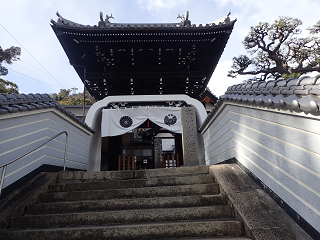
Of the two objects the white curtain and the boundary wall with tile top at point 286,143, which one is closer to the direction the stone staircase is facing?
the boundary wall with tile top

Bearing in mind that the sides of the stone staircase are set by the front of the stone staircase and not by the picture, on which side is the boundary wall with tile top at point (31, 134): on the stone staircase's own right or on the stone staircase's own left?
on the stone staircase's own right

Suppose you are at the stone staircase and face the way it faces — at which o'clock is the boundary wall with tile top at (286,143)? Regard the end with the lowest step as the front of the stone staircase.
The boundary wall with tile top is roughly at 10 o'clock from the stone staircase.

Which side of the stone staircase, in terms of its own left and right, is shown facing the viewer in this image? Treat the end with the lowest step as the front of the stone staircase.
front

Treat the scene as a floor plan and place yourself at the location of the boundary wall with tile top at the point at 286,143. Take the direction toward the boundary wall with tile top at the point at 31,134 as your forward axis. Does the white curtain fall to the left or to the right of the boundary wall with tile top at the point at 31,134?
right

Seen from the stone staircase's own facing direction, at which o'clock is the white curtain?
The white curtain is roughly at 6 o'clock from the stone staircase.
